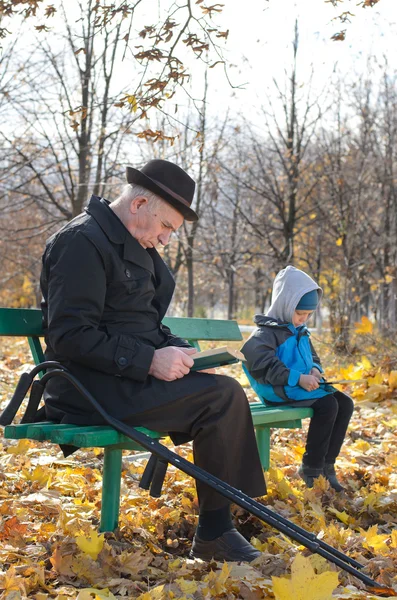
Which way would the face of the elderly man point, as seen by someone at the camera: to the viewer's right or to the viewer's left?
to the viewer's right

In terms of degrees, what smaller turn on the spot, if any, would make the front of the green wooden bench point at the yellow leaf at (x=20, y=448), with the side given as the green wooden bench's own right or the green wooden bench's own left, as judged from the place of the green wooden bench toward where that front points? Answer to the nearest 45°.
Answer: approximately 180°

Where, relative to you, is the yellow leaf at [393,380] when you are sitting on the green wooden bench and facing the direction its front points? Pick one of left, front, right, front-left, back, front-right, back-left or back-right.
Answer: left

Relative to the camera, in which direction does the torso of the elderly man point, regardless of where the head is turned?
to the viewer's right

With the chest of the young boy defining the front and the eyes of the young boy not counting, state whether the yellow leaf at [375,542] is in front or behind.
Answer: in front

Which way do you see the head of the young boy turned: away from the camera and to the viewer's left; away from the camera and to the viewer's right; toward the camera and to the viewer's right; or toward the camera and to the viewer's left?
toward the camera and to the viewer's right

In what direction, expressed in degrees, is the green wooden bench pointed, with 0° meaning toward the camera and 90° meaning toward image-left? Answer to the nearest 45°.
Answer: approximately 315°

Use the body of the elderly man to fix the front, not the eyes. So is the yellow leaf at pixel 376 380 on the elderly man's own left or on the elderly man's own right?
on the elderly man's own left

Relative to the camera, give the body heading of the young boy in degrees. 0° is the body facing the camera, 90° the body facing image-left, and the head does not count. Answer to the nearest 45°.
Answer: approximately 315°
